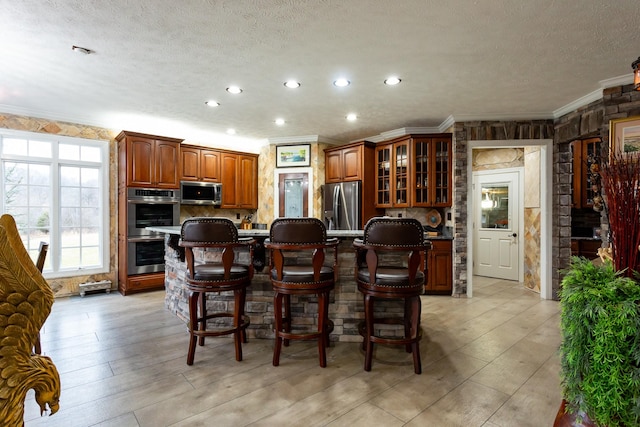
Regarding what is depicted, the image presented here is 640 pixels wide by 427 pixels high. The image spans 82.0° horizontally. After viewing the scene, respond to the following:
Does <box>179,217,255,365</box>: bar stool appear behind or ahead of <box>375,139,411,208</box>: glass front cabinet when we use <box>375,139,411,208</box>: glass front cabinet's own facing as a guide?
ahead

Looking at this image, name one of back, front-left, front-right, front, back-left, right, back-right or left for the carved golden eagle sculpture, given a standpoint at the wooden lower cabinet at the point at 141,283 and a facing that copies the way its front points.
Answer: front-right

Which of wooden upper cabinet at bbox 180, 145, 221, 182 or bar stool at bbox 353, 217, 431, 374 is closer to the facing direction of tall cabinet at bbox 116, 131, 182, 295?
the bar stool

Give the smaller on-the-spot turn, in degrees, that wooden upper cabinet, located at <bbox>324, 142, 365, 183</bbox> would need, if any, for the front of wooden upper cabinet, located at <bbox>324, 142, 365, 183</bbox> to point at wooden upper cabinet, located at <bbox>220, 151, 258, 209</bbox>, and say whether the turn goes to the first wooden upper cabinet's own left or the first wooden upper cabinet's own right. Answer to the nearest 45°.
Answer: approximately 45° to the first wooden upper cabinet's own right

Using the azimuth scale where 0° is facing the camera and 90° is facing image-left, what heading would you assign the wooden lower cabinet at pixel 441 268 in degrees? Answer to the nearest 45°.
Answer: approximately 0°

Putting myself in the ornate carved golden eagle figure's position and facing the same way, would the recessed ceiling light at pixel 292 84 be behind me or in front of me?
in front
